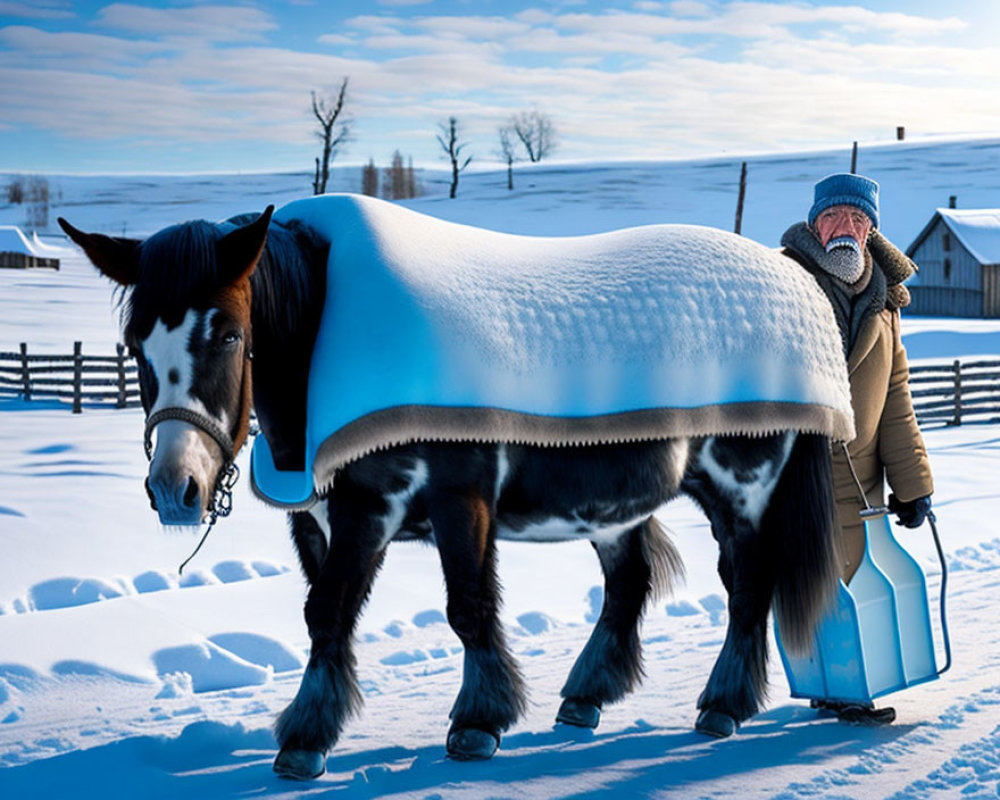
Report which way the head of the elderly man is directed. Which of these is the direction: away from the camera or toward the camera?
toward the camera

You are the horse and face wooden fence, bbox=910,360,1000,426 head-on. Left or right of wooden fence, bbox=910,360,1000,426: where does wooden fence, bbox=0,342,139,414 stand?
left

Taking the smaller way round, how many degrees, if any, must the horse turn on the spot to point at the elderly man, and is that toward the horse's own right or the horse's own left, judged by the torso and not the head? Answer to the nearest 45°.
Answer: approximately 180°

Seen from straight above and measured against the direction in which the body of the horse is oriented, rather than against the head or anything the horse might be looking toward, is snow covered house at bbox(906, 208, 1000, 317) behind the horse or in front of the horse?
behind

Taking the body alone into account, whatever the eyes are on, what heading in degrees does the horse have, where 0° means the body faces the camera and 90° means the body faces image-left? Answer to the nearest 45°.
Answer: approximately 45°

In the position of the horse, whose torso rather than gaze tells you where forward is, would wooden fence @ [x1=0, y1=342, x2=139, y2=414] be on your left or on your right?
on your right

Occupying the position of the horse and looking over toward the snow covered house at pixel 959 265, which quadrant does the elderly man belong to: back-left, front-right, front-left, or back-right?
front-right

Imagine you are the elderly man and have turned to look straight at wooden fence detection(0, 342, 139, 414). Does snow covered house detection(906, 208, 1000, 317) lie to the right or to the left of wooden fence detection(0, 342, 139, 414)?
right
